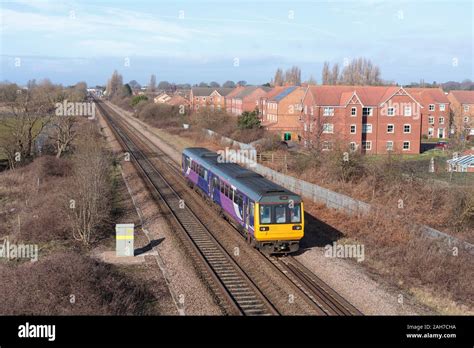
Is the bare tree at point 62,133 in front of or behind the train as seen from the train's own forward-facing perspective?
behind

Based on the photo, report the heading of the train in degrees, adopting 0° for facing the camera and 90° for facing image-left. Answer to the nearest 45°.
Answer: approximately 315°

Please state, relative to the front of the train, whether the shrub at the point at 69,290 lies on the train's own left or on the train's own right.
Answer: on the train's own right

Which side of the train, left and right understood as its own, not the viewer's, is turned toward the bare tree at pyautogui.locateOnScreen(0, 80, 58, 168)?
back
